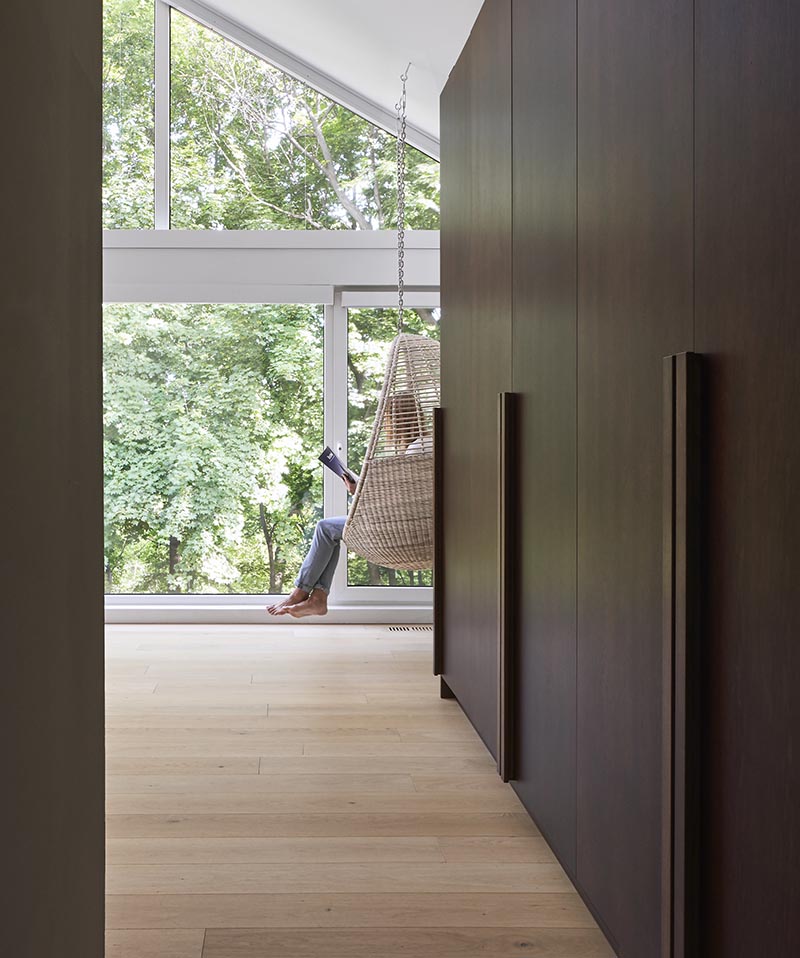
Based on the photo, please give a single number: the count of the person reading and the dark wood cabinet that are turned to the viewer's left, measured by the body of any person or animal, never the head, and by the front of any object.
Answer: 2

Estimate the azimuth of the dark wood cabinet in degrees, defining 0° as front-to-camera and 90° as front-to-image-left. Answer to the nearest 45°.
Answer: approximately 90°

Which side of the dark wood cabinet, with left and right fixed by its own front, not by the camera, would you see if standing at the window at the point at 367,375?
right

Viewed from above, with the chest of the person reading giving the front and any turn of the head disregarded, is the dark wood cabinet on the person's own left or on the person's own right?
on the person's own left

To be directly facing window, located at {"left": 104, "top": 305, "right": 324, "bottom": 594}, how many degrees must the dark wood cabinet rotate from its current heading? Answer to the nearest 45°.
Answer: approximately 45° to its right

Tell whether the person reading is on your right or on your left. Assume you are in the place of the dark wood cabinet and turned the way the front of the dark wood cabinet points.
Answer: on your right

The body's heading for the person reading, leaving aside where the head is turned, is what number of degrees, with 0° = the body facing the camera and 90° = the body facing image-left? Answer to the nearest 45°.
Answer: approximately 90°
